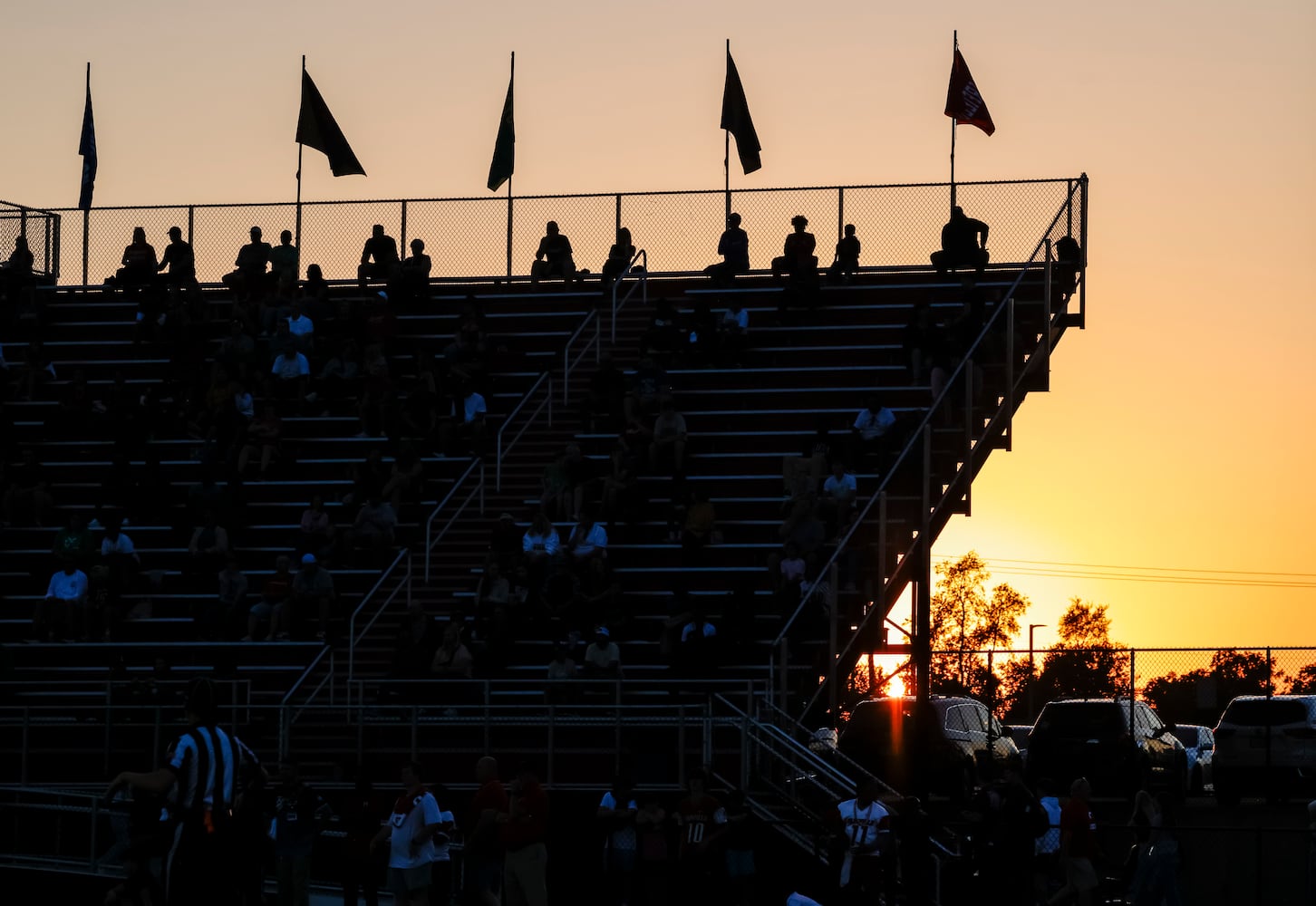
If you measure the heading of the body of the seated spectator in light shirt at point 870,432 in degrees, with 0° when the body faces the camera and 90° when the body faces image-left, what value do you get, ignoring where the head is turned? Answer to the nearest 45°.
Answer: approximately 0°

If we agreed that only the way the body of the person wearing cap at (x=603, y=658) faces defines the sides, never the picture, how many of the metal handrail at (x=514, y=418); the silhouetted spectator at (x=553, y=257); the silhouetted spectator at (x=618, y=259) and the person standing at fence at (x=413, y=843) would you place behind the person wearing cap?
3

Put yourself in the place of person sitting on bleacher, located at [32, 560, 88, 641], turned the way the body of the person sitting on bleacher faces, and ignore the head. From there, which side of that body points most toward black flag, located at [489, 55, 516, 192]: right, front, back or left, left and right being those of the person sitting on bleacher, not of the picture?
back

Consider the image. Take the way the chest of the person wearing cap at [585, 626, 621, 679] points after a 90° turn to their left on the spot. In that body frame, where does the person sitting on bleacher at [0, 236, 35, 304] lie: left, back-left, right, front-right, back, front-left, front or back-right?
back-left

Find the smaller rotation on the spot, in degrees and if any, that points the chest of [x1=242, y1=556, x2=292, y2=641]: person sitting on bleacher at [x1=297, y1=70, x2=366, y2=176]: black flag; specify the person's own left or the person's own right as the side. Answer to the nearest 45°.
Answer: approximately 135° to the person's own right

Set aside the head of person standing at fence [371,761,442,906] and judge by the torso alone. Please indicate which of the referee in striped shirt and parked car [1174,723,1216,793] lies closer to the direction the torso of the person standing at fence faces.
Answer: the referee in striped shirt
